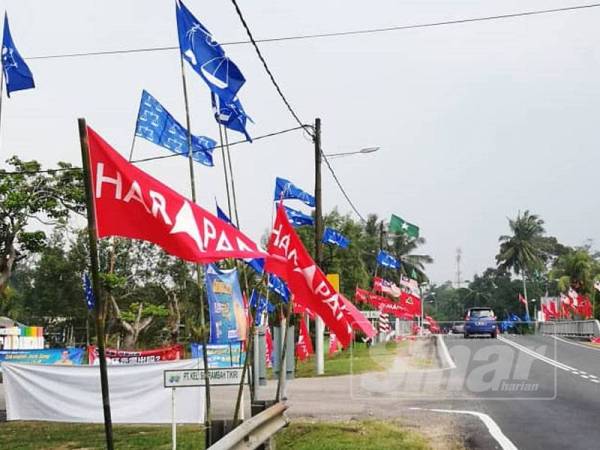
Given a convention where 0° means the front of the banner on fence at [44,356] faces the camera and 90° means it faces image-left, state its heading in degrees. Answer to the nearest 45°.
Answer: approximately 0°

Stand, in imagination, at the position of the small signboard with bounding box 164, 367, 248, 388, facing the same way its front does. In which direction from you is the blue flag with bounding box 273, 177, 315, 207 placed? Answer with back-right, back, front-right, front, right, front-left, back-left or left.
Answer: back

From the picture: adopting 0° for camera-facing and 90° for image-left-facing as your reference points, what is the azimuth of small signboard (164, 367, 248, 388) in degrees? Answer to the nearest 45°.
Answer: approximately 0°
